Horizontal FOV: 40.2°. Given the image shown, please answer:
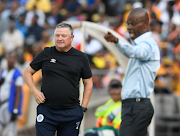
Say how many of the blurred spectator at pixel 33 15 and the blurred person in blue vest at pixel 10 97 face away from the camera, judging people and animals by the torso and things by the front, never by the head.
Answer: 0

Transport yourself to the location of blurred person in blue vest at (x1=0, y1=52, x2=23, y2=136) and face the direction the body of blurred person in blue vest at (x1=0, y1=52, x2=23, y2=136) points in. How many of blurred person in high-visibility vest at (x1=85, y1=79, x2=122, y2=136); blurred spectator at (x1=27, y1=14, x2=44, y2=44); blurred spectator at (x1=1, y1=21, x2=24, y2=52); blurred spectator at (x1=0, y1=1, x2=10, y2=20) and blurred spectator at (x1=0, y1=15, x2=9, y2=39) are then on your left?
1

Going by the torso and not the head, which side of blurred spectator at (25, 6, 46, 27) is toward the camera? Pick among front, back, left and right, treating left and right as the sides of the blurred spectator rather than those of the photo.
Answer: front

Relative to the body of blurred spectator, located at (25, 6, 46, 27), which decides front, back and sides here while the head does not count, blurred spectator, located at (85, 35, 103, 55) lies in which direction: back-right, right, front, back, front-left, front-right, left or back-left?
front-left

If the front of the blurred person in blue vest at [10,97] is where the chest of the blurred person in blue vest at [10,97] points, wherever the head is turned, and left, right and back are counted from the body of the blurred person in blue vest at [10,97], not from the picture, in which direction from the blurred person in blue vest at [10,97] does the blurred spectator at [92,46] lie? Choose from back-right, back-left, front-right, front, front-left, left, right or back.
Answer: back

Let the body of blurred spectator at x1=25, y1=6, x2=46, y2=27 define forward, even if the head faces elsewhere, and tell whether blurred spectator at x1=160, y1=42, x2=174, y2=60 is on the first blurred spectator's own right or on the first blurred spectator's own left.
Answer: on the first blurred spectator's own left

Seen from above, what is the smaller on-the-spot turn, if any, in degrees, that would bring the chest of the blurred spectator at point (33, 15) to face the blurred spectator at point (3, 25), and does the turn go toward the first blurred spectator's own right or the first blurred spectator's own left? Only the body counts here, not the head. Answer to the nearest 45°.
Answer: approximately 90° to the first blurred spectator's own right

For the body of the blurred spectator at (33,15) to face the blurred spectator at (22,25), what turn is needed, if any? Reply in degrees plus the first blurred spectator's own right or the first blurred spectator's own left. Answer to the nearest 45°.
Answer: approximately 45° to the first blurred spectator's own right

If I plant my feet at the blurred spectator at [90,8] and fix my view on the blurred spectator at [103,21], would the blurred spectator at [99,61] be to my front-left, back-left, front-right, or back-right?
front-right

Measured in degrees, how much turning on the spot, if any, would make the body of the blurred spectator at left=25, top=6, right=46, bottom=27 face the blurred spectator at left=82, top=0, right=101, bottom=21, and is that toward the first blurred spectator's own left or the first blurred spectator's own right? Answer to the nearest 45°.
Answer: approximately 90° to the first blurred spectator's own left

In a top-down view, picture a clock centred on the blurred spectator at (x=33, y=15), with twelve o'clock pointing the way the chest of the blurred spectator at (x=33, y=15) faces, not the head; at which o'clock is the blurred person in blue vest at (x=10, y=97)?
the blurred person in blue vest at (x=10, y=97) is roughly at 12 o'clock from the blurred spectator at (x=33, y=15).

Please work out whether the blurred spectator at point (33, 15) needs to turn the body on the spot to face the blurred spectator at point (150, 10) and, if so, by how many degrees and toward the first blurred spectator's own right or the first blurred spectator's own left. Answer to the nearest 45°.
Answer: approximately 90° to the first blurred spectator's own left
